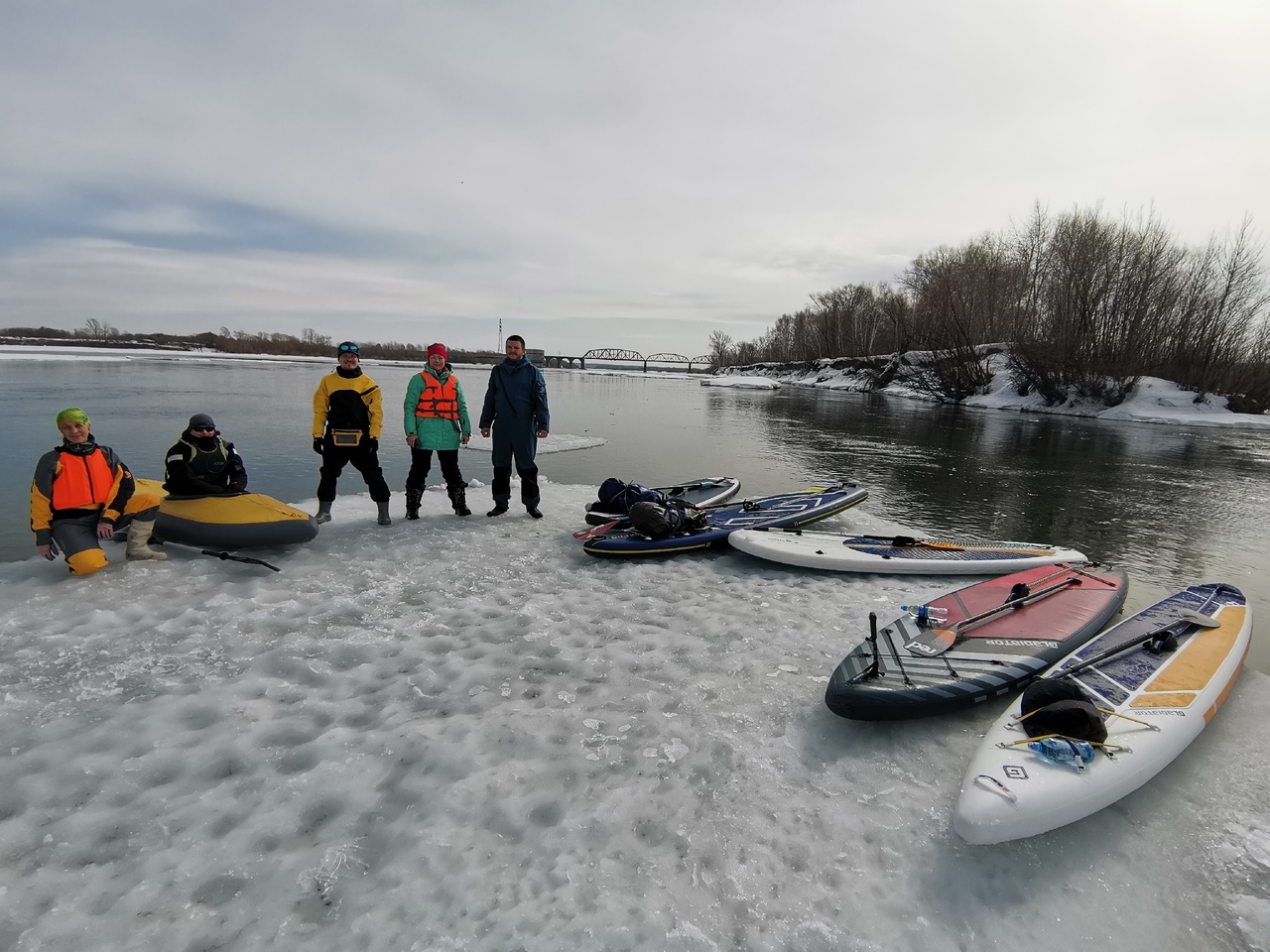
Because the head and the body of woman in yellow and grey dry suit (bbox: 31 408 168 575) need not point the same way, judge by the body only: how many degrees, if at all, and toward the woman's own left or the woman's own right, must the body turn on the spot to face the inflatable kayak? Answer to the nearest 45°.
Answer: approximately 90° to the woman's own left

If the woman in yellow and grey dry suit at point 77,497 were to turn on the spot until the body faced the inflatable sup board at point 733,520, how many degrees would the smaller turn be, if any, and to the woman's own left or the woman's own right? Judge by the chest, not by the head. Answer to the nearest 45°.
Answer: approximately 90° to the woman's own left

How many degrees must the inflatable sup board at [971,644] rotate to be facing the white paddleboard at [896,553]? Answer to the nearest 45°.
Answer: approximately 135° to its right

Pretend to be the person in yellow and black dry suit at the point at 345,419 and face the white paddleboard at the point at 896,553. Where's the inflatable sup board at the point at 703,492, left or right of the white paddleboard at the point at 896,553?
left

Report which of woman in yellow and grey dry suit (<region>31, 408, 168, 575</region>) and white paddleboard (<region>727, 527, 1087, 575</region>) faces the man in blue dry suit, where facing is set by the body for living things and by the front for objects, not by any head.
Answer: the white paddleboard

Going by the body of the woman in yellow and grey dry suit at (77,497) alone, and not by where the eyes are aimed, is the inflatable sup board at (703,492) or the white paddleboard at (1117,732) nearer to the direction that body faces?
the white paddleboard

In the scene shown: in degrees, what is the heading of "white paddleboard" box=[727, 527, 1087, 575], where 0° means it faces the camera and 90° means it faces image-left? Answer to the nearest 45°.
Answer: approximately 90°
